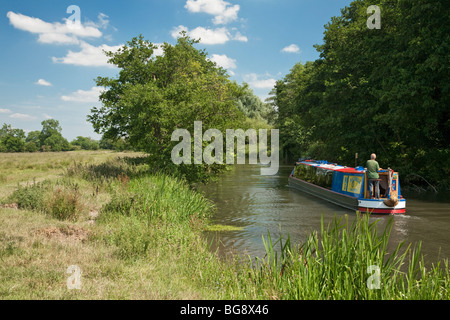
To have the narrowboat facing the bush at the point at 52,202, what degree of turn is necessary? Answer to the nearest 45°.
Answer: approximately 90° to its left

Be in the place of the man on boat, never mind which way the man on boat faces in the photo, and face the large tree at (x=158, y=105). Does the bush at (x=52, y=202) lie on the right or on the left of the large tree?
left

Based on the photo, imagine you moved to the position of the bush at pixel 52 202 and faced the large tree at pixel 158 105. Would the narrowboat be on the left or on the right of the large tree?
right

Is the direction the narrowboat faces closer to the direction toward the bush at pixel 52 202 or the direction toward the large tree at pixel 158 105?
the large tree

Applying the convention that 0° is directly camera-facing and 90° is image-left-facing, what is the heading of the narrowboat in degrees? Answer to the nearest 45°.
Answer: approximately 135°

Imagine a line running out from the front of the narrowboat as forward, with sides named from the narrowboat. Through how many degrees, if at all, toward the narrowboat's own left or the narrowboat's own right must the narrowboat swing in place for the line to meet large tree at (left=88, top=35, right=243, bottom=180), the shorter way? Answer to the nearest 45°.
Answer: approximately 45° to the narrowboat's own left
